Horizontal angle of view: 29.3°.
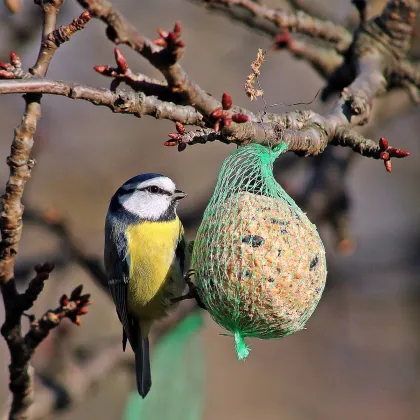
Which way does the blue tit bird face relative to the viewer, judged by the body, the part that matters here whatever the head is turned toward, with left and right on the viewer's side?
facing the viewer and to the right of the viewer

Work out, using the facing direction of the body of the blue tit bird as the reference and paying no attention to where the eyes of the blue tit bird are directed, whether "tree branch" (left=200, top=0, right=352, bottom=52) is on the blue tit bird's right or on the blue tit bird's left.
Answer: on the blue tit bird's left

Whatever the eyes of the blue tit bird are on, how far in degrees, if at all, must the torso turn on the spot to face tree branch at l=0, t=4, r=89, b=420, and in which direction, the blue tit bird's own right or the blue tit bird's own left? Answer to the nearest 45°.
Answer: approximately 90° to the blue tit bird's own right
